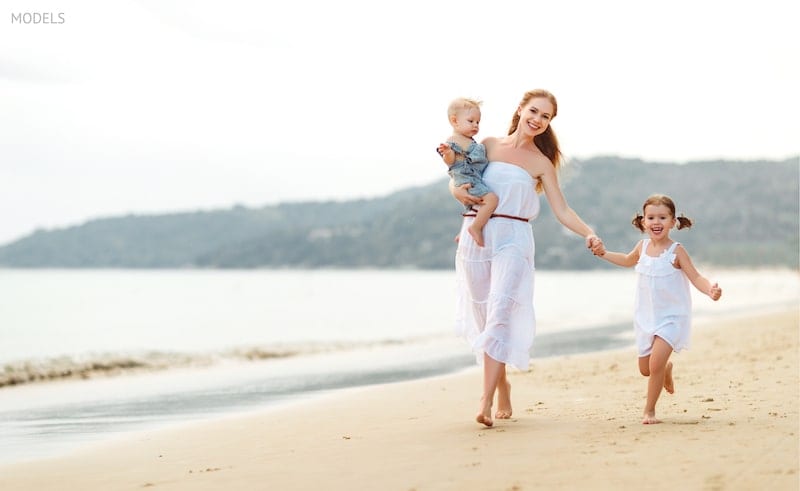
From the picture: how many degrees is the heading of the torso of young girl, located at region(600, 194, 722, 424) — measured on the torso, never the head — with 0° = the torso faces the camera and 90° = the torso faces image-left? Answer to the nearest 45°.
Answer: approximately 0°

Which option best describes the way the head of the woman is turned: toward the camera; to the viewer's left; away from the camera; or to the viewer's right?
toward the camera

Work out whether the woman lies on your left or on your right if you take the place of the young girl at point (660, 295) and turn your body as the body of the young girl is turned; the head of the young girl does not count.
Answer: on your right

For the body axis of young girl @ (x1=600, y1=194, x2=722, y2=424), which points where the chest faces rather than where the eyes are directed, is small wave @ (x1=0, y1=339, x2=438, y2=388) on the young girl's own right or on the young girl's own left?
on the young girl's own right

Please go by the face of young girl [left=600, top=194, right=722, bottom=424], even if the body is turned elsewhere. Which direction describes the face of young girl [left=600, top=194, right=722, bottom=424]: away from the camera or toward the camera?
toward the camera
